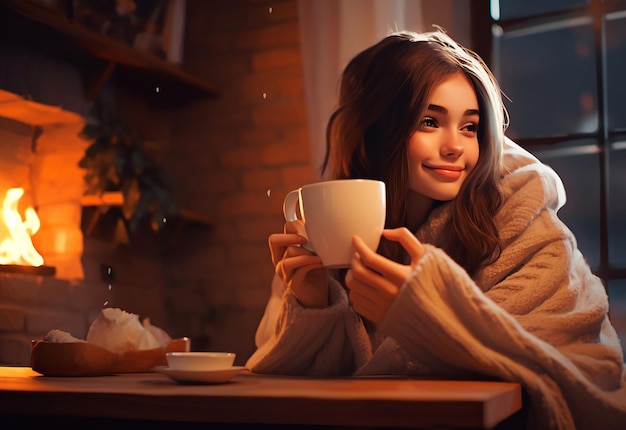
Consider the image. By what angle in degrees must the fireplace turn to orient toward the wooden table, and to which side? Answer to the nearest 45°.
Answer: approximately 45° to its right

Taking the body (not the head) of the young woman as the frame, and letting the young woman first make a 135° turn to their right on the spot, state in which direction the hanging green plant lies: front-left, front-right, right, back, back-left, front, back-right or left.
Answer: front-left

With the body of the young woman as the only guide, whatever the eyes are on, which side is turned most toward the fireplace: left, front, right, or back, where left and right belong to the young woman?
right

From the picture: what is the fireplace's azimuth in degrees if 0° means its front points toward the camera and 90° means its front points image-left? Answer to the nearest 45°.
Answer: approximately 315°

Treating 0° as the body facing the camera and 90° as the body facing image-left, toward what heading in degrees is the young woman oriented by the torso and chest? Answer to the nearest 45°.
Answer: approximately 45°

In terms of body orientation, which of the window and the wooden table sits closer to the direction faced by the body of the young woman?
the wooden table
